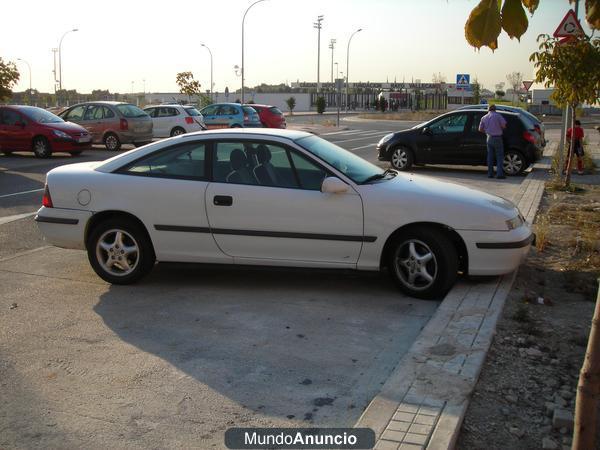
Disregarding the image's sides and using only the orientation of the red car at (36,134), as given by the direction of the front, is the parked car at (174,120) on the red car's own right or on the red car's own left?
on the red car's own left

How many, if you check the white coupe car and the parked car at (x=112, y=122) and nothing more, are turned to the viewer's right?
1

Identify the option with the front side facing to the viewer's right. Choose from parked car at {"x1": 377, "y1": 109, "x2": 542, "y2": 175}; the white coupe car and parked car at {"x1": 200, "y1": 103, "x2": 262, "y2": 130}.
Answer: the white coupe car

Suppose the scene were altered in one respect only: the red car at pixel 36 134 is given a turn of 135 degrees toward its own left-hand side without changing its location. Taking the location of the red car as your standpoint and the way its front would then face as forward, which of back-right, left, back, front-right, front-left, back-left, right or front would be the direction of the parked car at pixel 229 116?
front-right

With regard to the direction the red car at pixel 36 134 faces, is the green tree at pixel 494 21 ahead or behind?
ahead

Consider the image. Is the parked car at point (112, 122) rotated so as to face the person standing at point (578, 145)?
no

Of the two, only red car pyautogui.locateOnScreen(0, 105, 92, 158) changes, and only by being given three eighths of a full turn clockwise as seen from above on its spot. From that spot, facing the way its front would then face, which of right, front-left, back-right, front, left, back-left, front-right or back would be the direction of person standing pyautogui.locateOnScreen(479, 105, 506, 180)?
back-left

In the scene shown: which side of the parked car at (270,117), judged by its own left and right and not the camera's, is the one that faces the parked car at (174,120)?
left

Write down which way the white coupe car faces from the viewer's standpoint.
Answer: facing to the right of the viewer

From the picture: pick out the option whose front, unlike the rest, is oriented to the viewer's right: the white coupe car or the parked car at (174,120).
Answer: the white coupe car

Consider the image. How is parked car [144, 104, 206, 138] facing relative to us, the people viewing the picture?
facing away from the viewer and to the left of the viewer

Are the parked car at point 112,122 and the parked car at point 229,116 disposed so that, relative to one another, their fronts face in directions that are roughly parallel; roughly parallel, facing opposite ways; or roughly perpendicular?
roughly parallel

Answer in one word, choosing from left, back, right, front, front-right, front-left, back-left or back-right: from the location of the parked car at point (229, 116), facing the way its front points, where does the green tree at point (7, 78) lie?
left

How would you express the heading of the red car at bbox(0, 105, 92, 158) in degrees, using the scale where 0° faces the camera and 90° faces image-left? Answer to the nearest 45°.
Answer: approximately 315°
